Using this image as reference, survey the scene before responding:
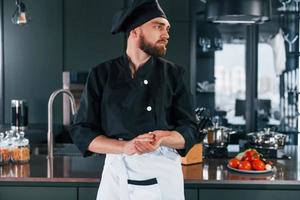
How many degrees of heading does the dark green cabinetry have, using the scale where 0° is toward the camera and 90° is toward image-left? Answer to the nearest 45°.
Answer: approximately 0°

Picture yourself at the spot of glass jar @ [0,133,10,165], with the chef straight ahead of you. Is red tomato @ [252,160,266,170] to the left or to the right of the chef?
left

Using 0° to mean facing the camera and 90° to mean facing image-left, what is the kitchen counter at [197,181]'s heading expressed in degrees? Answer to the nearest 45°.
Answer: approximately 0°
